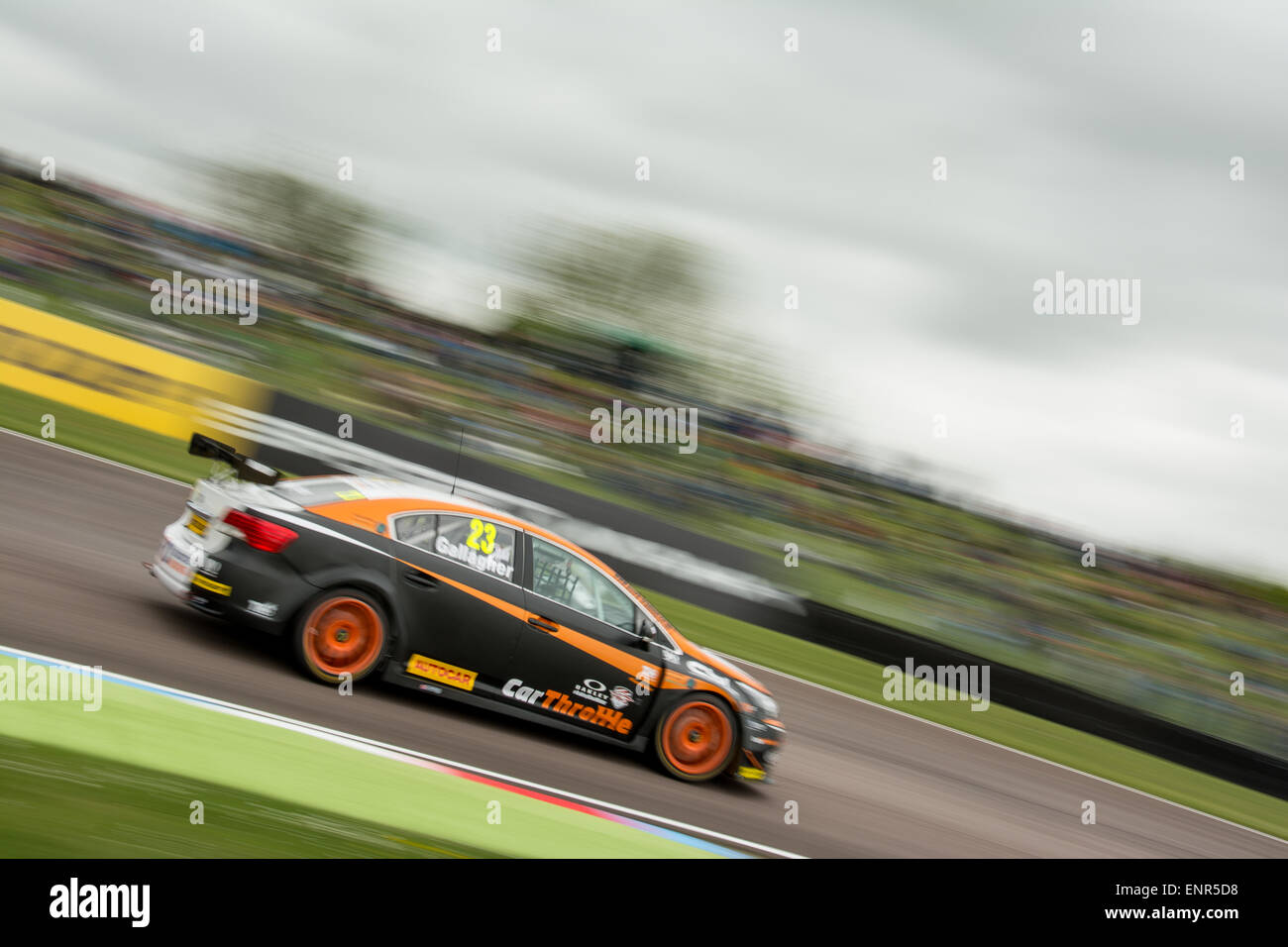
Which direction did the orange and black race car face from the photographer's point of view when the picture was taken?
facing away from the viewer and to the right of the viewer
